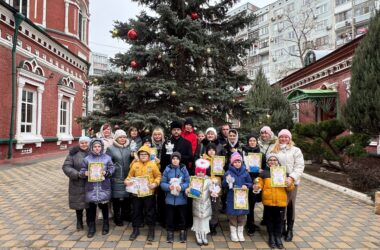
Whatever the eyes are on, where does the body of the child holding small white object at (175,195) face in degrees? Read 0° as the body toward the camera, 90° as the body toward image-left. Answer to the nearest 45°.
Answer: approximately 0°

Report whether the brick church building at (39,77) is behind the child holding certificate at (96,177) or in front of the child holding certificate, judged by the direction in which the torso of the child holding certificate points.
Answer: behind

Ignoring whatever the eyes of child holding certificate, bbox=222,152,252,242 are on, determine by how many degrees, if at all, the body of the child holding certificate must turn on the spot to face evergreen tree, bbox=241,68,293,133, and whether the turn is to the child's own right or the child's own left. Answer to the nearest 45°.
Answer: approximately 180°

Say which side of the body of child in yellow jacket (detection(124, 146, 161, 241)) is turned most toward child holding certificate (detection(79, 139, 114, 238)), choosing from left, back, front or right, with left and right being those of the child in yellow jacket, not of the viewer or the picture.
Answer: right
